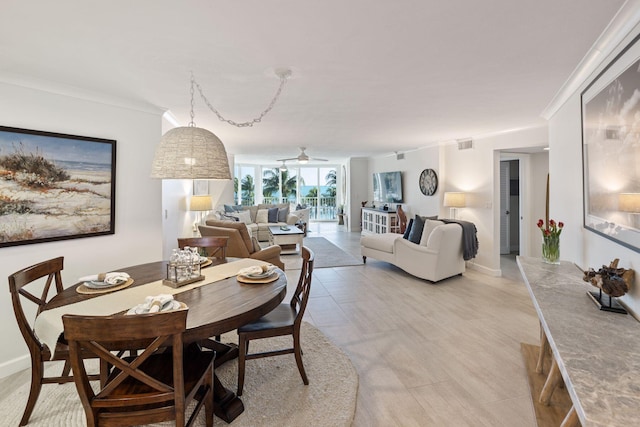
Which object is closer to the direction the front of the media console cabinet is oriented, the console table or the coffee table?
the coffee table

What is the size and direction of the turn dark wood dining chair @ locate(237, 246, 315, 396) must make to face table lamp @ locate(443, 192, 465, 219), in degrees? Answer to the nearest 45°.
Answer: approximately 135° to its right

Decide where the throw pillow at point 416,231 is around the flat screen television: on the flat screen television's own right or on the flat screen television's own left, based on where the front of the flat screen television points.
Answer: on the flat screen television's own left

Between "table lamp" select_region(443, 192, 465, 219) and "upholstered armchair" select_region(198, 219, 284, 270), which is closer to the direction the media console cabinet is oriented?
the upholstered armchair

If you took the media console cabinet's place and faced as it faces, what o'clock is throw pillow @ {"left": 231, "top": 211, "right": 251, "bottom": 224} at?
The throw pillow is roughly at 1 o'clock from the media console cabinet.

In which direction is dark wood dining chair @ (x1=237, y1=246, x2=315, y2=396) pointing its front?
to the viewer's left

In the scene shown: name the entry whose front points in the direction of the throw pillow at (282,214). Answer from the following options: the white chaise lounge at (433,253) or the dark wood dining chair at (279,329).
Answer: the white chaise lounge

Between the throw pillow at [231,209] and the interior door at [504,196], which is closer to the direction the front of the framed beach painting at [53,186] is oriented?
the interior door

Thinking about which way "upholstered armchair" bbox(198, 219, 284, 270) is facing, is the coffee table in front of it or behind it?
in front

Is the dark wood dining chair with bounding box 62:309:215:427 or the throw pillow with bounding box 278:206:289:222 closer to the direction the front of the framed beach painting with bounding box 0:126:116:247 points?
the dark wood dining chair

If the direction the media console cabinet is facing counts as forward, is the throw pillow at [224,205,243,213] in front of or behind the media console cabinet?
in front

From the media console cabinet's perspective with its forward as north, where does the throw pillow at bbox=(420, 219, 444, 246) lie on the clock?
The throw pillow is roughly at 10 o'clock from the media console cabinet.
